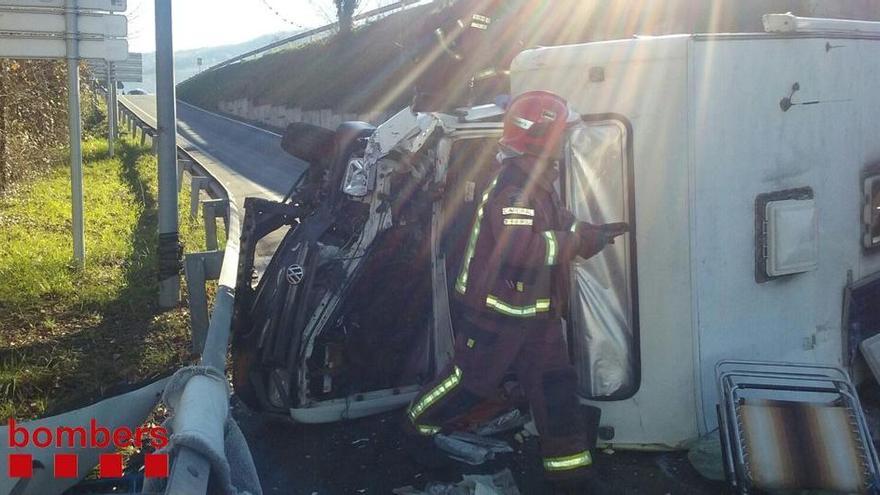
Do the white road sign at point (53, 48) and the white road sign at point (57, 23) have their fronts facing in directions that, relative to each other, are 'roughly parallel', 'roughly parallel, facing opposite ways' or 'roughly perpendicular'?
roughly parallel
